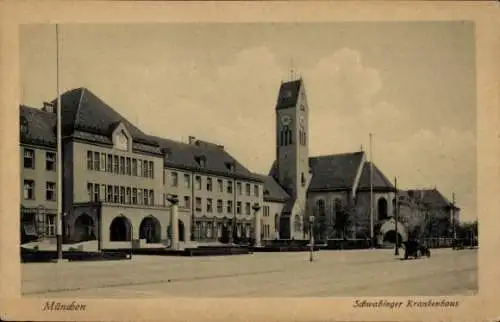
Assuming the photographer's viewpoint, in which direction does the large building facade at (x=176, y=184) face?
facing the viewer and to the right of the viewer
